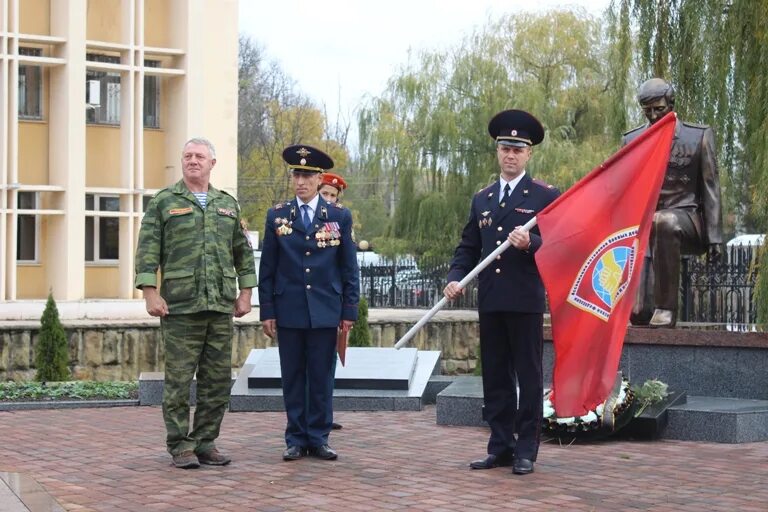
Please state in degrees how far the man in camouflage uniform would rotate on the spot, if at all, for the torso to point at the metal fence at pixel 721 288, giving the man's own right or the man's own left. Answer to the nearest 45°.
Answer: approximately 135° to the man's own left

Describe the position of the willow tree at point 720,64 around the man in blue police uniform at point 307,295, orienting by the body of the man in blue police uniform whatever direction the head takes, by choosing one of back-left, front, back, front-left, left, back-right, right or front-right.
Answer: back-left

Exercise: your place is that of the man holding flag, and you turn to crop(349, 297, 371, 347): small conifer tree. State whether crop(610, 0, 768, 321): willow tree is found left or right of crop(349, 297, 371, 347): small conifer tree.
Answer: right

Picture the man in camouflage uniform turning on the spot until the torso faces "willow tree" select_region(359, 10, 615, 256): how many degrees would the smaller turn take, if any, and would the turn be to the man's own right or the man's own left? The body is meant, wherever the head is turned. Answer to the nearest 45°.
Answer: approximately 180°

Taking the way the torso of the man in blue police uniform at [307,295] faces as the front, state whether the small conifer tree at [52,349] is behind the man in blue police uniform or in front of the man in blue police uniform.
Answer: behind

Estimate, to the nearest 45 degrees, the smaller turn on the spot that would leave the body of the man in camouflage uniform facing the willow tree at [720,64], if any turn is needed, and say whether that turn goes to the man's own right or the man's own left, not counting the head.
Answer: approximately 135° to the man's own left

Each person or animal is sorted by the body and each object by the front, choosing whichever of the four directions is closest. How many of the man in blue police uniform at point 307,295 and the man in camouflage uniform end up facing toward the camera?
2

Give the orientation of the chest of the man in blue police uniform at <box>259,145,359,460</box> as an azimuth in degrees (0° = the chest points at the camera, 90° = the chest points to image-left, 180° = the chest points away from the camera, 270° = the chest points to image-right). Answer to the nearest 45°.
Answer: approximately 0°

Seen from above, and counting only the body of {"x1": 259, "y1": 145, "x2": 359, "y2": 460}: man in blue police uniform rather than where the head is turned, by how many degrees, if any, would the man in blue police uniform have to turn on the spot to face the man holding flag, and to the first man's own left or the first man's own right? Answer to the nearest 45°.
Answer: approximately 45° to the first man's own left
